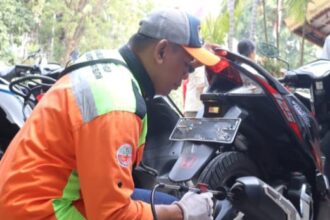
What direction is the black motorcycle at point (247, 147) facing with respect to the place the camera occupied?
facing away from the viewer and to the right of the viewer

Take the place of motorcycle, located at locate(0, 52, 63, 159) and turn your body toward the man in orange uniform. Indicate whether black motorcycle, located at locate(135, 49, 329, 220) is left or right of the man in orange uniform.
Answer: left

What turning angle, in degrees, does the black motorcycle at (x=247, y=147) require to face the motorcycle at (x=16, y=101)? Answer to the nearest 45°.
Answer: approximately 135° to its left

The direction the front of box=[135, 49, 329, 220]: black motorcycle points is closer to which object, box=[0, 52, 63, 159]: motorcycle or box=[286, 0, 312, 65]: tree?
the tree

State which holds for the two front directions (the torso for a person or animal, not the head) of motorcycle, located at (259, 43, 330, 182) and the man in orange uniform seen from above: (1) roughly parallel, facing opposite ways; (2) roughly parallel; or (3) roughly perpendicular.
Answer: roughly perpendicular

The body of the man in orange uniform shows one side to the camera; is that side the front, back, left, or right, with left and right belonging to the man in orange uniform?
right

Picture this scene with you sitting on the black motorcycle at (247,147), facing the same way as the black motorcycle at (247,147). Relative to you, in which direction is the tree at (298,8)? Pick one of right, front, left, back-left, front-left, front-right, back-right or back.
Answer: front-left

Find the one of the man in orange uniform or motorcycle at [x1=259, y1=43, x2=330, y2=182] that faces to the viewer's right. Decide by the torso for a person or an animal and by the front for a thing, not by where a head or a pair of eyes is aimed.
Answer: the man in orange uniform

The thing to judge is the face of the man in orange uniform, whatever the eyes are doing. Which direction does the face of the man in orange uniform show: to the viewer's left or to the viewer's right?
to the viewer's right

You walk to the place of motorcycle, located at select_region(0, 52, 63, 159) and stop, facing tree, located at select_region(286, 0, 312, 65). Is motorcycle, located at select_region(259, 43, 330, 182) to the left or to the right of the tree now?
right
